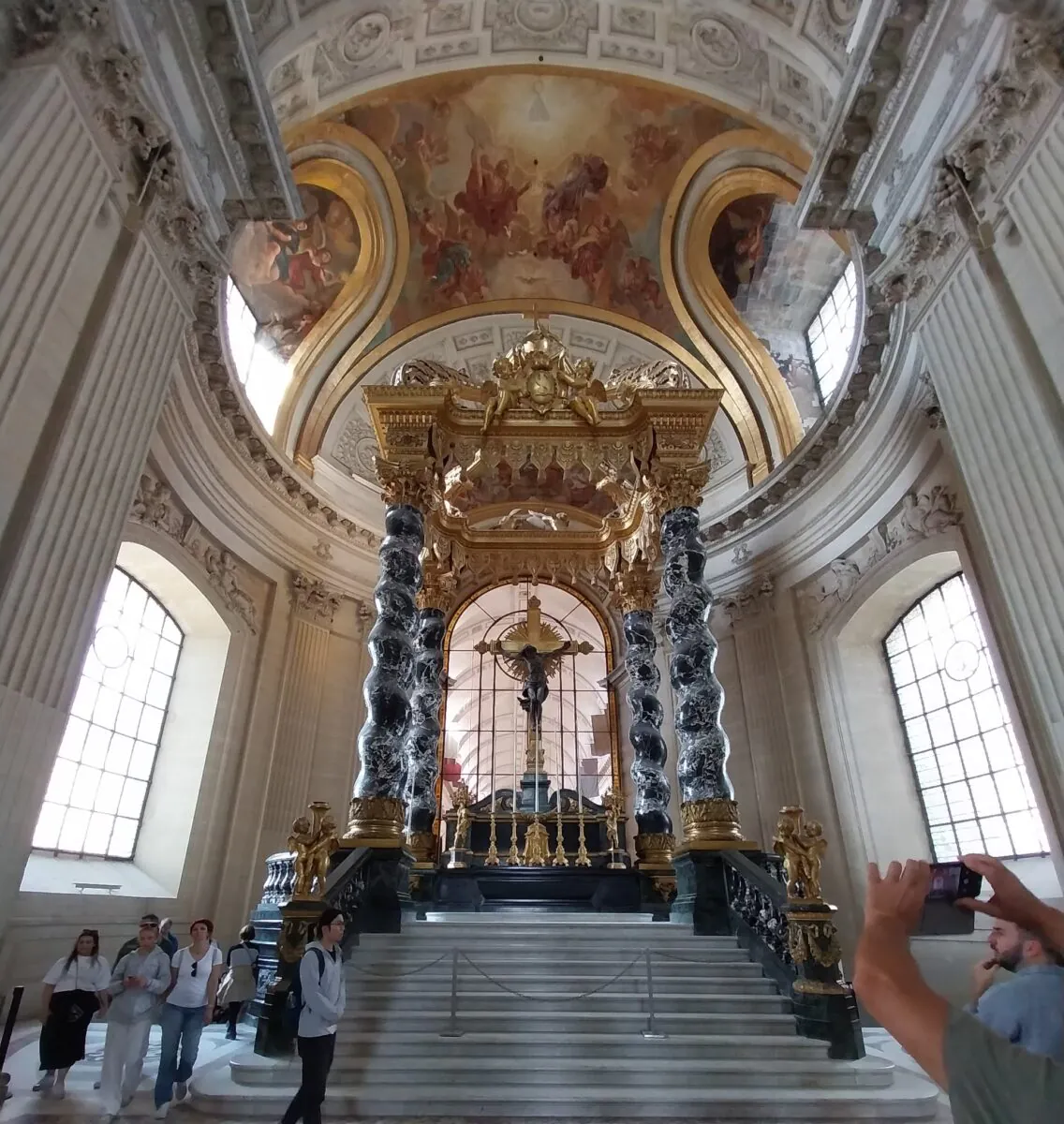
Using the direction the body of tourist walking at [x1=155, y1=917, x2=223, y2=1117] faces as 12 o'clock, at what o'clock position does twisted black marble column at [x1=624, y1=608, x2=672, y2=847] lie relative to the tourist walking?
The twisted black marble column is roughly at 8 o'clock from the tourist walking.

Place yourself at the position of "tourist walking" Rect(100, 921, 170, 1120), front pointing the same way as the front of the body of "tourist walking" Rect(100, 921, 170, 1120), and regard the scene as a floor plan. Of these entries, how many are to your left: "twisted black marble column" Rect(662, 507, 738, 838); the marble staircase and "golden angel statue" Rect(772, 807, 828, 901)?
3

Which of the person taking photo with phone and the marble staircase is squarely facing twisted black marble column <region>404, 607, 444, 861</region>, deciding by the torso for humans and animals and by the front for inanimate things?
the person taking photo with phone

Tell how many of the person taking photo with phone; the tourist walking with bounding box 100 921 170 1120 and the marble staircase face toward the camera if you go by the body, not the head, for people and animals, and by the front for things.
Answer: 2

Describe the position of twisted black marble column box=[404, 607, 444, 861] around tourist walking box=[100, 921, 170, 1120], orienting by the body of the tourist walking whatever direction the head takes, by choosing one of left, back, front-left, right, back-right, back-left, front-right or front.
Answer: back-left

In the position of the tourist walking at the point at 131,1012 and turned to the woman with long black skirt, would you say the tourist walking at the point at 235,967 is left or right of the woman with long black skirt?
right

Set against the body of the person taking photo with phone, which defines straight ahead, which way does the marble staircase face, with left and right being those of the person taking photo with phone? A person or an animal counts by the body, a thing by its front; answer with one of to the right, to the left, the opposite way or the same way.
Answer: the opposite way

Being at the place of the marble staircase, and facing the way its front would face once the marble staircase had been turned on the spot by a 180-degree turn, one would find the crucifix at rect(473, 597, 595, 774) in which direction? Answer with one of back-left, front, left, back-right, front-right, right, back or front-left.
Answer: front

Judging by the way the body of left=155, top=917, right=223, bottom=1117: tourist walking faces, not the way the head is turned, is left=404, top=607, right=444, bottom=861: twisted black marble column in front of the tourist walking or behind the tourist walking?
behind

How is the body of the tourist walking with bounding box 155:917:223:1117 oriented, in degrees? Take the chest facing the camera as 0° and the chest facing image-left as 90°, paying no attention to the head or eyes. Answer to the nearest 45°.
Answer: approximately 0°

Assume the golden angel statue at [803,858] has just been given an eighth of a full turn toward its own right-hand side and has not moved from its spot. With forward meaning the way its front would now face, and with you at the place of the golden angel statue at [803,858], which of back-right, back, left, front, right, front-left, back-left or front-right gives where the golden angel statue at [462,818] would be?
right

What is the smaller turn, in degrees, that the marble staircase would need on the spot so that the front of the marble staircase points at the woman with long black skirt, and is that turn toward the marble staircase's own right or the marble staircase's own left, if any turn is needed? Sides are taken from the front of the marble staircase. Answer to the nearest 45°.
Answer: approximately 90° to the marble staircase's own right

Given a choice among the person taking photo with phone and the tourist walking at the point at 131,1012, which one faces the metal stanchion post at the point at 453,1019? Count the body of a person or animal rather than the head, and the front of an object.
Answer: the person taking photo with phone
